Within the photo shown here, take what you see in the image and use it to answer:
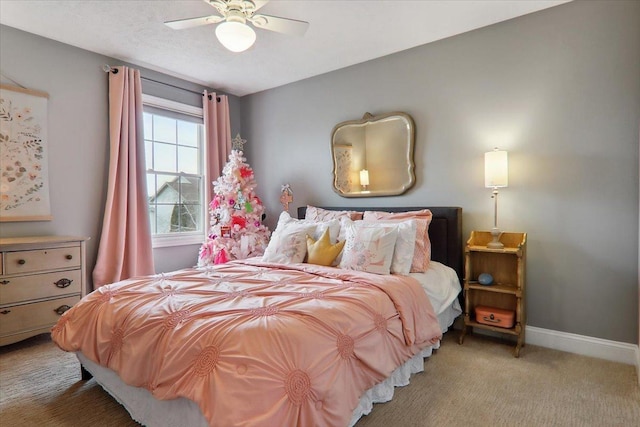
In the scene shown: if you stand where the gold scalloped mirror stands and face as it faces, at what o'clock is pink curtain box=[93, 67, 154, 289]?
The pink curtain is roughly at 1 o'clock from the gold scalloped mirror.

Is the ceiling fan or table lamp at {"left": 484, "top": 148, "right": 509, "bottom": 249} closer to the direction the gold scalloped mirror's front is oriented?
the ceiling fan

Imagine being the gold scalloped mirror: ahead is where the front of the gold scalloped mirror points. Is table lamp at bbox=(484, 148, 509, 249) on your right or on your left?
on your left

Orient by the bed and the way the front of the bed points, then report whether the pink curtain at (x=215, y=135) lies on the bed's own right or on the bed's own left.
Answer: on the bed's own right

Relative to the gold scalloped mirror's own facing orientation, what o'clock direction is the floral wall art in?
The floral wall art is roughly at 1 o'clock from the gold scalloped mirror.

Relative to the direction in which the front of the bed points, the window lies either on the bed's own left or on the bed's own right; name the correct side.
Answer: on the bed's own right

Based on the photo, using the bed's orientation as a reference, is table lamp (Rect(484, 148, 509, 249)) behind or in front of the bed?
behind

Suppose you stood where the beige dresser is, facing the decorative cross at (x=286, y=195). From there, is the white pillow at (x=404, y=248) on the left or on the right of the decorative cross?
right

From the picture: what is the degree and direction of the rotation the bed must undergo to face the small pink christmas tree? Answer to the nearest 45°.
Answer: approximately 135° to its right

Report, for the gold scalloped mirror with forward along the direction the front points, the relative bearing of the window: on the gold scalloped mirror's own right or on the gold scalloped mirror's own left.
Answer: on the gold scalloped mirror's own right

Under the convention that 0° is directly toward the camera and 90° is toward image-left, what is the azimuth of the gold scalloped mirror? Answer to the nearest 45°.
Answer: approximately 45°
